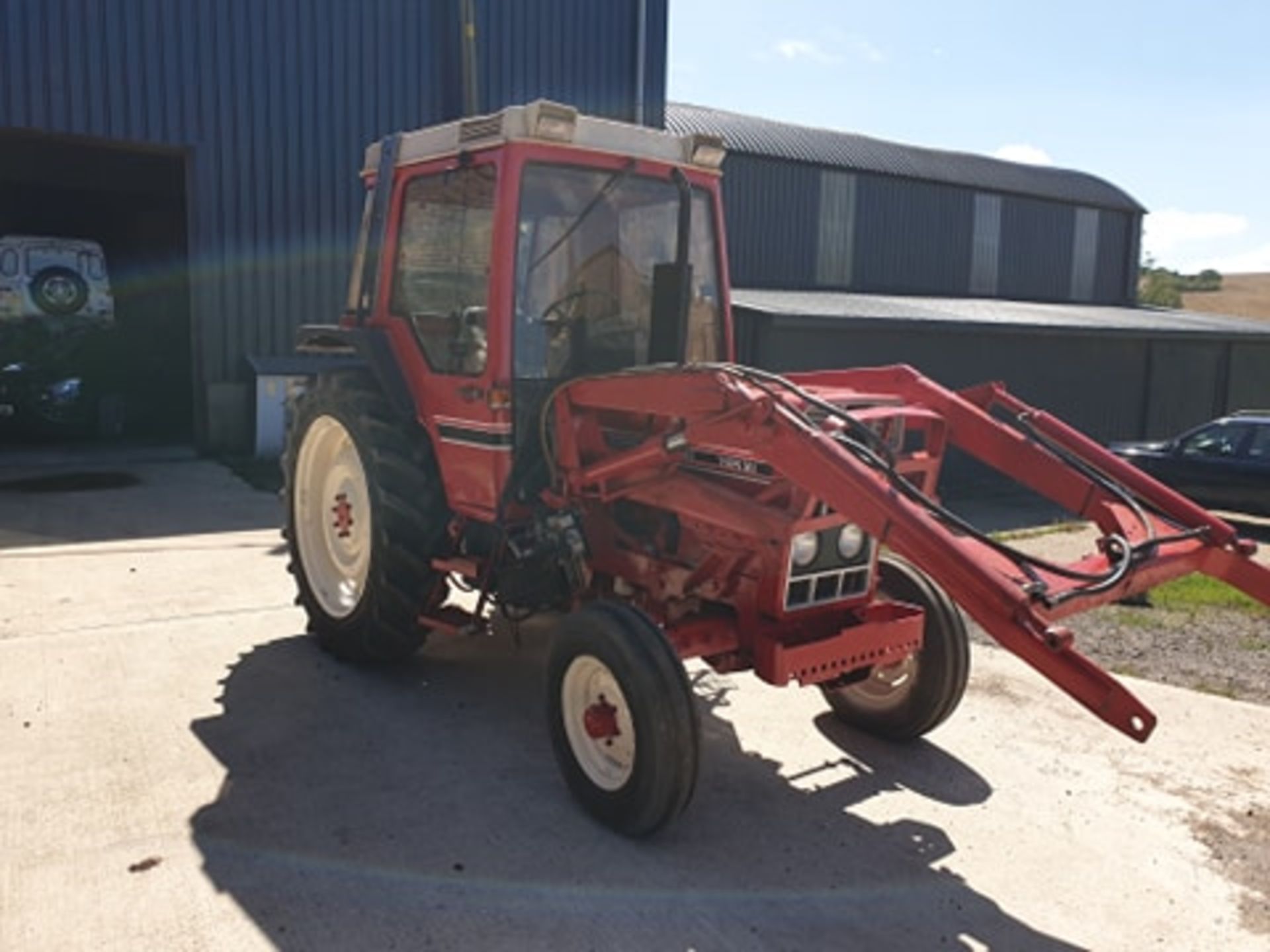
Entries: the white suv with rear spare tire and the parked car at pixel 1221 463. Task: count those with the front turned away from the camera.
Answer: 1

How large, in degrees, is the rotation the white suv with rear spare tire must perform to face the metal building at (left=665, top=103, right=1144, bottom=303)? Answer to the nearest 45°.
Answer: approximately 90° to its right

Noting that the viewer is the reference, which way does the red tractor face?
facing the viewer and to the right of the viewer

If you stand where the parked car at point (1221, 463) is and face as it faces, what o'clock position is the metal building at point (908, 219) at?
The metal building is roughly at 2 o'clock from the parked car.

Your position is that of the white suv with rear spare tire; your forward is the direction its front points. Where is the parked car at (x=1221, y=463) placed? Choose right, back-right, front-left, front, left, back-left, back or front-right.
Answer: back-right

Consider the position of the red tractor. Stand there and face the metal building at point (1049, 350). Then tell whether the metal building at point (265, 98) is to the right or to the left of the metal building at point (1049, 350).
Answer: left

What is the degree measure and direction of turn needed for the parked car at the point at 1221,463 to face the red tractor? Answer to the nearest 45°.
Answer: approximately 90° to its left

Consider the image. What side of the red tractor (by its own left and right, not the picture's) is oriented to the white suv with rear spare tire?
back

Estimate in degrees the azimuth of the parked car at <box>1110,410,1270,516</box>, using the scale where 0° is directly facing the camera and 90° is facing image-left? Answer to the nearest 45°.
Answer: approximately 90°

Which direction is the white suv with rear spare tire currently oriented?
away from the camera
